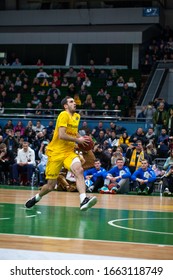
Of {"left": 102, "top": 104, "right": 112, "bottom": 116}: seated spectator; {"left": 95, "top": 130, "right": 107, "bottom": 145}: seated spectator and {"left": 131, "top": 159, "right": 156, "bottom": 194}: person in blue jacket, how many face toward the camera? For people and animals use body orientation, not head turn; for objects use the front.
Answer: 3

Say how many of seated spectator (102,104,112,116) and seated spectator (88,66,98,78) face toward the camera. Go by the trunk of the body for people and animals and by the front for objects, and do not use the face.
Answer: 2

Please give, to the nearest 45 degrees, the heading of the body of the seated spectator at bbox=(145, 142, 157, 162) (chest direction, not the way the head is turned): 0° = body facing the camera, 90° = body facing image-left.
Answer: approximately 0°

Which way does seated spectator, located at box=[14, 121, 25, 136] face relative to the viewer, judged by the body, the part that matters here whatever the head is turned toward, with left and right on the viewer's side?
facing the viewer

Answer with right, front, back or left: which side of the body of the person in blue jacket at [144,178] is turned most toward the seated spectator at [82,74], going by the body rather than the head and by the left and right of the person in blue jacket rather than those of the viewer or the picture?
back

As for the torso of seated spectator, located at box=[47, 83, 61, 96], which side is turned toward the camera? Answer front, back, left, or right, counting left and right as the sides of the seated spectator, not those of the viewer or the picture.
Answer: front

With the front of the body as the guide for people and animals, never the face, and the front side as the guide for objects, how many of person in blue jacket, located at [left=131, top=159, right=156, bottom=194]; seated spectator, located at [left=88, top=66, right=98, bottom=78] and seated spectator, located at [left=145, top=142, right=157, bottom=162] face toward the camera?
3

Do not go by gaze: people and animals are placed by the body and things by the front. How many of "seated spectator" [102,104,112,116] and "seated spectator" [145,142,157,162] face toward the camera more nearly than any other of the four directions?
2

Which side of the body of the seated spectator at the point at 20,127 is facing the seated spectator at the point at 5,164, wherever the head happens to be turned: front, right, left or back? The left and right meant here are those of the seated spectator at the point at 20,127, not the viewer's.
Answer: front

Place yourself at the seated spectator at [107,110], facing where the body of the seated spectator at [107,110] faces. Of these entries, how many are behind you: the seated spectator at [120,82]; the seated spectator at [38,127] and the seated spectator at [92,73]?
2

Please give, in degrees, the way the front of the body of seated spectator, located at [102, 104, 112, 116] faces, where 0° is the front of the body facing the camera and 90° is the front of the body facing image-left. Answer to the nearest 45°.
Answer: approximately 0°

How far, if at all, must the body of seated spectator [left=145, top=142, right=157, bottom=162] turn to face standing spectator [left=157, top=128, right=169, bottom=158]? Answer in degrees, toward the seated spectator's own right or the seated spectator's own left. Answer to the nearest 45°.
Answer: approximately 135° to the seated spectator's own left
